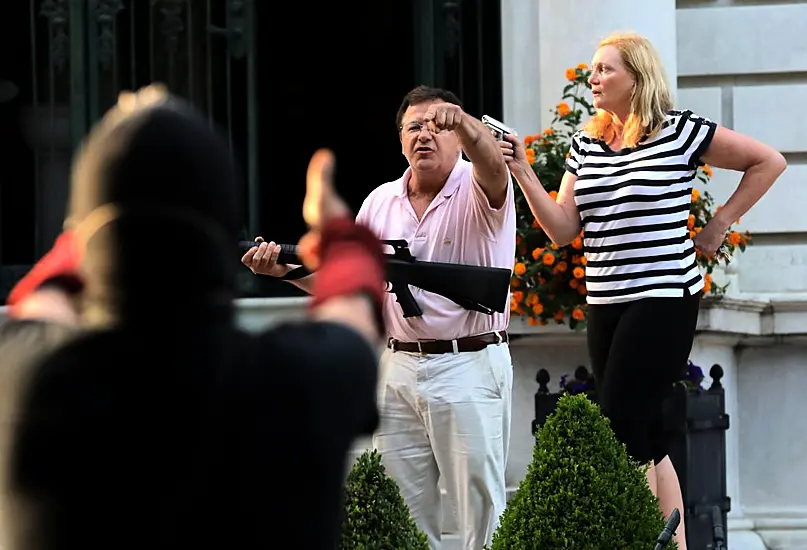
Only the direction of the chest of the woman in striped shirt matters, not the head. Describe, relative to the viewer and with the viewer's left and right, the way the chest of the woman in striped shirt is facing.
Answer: facing the viewer and to the left of the viewer

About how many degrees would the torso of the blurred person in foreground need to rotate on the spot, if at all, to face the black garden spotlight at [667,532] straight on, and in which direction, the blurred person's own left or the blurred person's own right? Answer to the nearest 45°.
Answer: approximately 45° to the blurred person's own right

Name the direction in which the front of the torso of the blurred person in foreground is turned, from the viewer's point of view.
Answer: away from the camera

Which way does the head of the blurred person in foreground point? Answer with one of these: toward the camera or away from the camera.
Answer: away from the camera

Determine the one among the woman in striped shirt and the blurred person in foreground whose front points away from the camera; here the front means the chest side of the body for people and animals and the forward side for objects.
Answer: the blurred person in foreground

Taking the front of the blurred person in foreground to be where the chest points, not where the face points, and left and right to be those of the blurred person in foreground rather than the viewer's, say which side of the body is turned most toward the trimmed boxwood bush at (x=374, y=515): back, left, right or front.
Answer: front

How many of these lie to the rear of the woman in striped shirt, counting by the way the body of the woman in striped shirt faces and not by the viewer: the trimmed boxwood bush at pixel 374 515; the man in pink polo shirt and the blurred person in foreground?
0

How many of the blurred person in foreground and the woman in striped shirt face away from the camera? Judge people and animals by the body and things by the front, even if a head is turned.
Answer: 1
